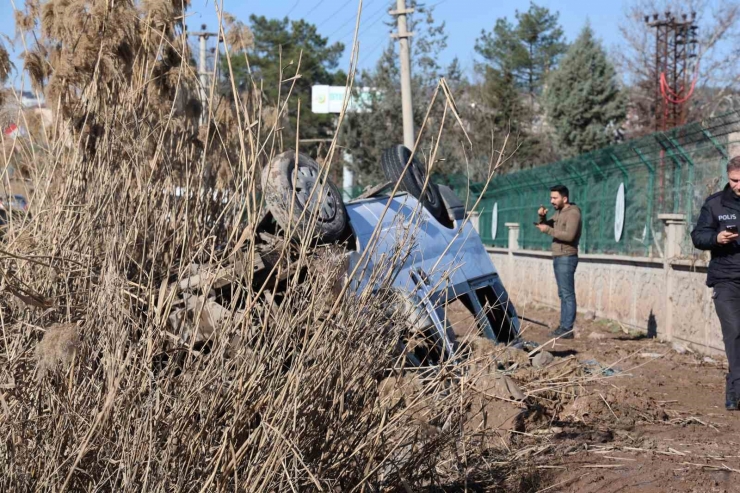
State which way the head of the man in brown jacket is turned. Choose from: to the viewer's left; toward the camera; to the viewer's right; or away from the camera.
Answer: to the viewer's left

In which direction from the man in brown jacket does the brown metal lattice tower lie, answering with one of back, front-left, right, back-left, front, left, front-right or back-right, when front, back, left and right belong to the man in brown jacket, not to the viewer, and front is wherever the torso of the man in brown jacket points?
right

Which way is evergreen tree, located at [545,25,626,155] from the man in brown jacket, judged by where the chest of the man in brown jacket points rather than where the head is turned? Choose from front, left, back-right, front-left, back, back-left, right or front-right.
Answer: right

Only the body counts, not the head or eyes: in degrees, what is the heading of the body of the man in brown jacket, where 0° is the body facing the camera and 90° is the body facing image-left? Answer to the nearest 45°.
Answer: approximately 90°

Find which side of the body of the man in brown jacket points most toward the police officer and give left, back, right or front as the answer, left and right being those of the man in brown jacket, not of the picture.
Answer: left
